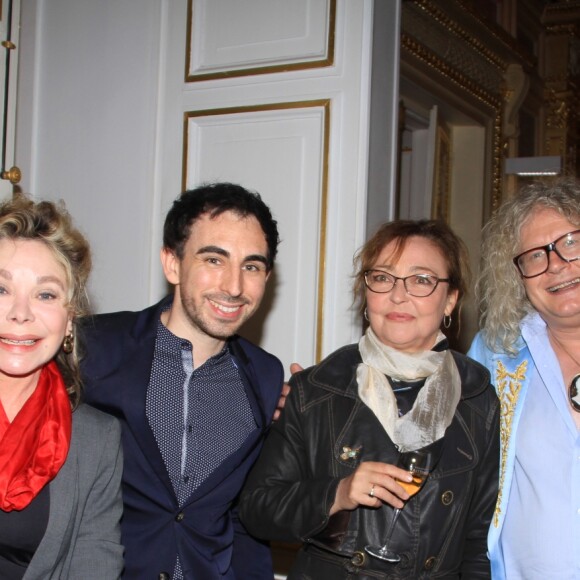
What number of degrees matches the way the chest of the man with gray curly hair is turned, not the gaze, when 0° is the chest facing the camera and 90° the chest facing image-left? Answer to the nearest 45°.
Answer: approximately 0°

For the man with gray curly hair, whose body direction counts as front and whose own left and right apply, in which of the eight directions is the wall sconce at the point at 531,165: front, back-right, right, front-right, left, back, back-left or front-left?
back

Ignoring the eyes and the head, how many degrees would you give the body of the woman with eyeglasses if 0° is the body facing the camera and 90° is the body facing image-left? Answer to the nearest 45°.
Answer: approximately 0°

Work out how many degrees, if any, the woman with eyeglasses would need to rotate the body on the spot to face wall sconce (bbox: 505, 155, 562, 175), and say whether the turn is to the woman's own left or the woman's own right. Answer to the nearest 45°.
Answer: approximately 180°

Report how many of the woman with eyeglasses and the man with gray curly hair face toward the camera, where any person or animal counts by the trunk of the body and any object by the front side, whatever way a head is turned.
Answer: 2
